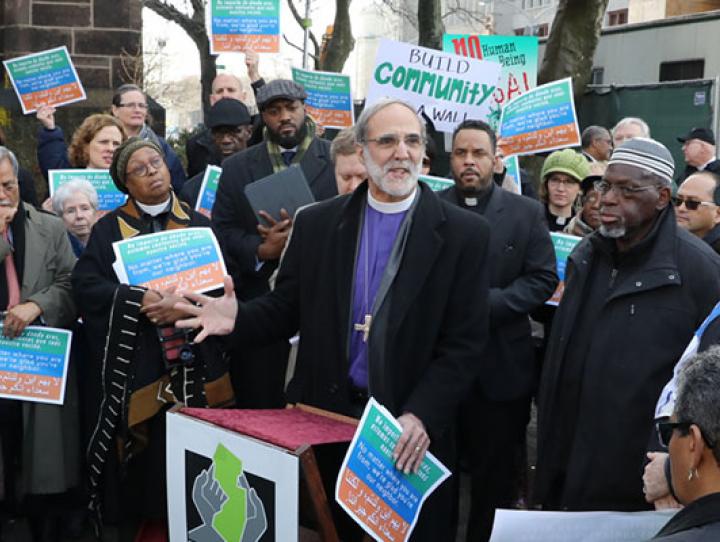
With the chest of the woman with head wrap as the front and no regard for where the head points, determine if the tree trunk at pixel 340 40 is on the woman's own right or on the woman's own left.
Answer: on the woman's own left

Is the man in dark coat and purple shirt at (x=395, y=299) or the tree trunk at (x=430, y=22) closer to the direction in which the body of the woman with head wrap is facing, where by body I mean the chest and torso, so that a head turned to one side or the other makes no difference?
the man in dark coat and purple shirt

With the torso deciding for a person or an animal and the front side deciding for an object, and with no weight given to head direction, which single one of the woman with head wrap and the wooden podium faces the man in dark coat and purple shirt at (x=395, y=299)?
the woman with head wrap

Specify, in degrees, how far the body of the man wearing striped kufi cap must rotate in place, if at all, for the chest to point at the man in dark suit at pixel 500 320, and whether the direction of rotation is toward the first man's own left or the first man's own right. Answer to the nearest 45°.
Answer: approximately 90° to the first man's own right

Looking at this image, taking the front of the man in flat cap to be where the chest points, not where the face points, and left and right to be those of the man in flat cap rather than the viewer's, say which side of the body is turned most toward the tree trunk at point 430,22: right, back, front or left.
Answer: back

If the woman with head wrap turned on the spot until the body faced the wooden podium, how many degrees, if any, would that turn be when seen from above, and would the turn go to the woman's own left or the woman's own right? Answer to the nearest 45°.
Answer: approximately 45° to the woman's own right

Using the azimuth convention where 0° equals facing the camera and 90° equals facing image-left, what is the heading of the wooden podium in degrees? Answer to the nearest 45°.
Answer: approximately 45°

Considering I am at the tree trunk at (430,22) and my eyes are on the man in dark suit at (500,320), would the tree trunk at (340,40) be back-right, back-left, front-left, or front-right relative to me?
back-right

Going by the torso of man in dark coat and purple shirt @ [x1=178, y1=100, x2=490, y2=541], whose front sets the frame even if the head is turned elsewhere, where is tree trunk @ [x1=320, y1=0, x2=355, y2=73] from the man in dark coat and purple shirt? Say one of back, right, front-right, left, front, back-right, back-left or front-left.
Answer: back
